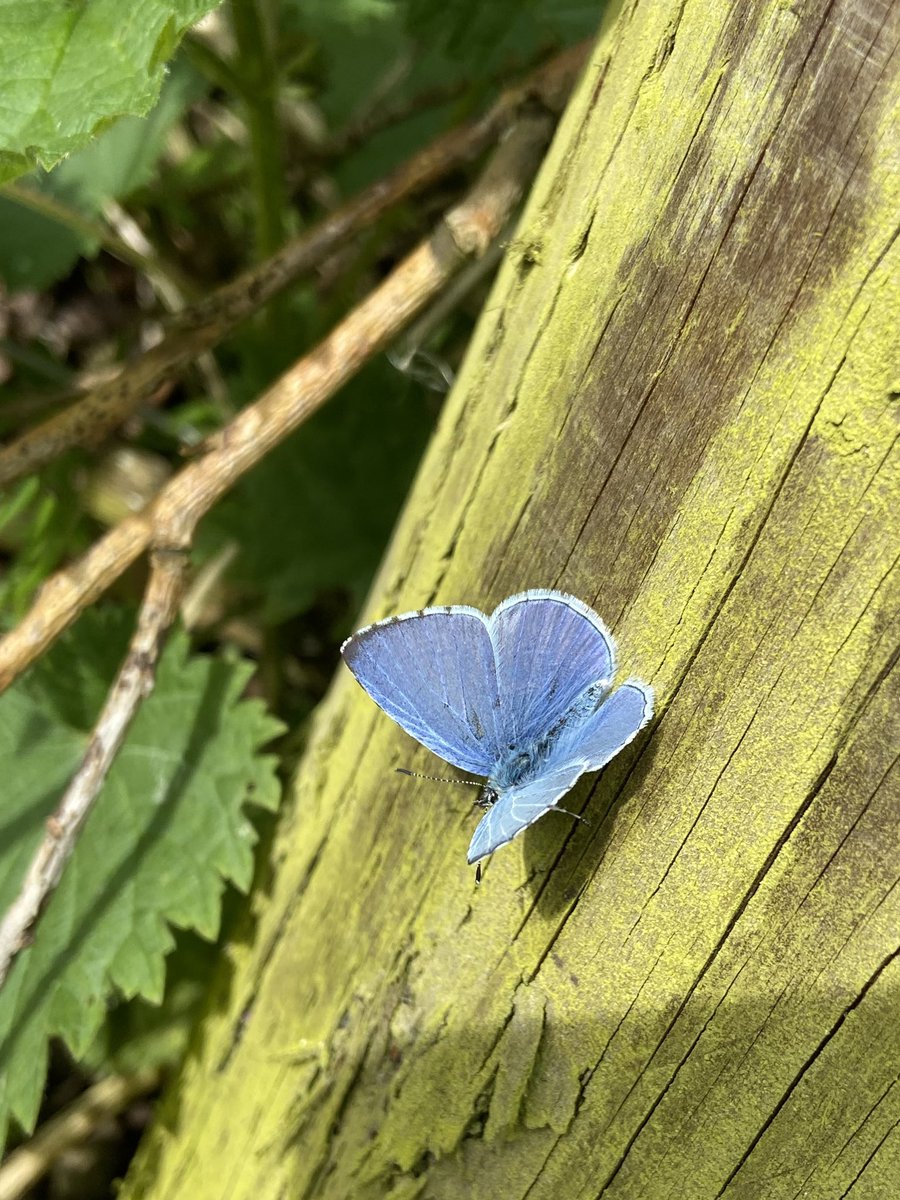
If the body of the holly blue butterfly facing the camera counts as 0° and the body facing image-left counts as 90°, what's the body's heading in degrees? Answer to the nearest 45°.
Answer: approximately 45°

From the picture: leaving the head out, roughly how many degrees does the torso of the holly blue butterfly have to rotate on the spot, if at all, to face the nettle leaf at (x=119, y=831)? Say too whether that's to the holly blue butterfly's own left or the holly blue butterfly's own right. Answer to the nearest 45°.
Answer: approximately 90° to the holly blue butterfly's own right

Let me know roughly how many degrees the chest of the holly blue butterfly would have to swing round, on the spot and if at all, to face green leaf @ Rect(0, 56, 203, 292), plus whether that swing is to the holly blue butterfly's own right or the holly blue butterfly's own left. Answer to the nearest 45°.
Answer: approximately 90° to the holly blue butterfly's own right

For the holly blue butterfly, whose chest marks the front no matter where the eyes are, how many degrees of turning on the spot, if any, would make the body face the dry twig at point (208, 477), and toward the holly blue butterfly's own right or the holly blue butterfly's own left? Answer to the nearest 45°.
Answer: approximately 90° to the holly blue butterfly's own right

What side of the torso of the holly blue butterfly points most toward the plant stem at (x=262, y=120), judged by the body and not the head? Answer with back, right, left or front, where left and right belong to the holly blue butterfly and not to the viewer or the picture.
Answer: right
